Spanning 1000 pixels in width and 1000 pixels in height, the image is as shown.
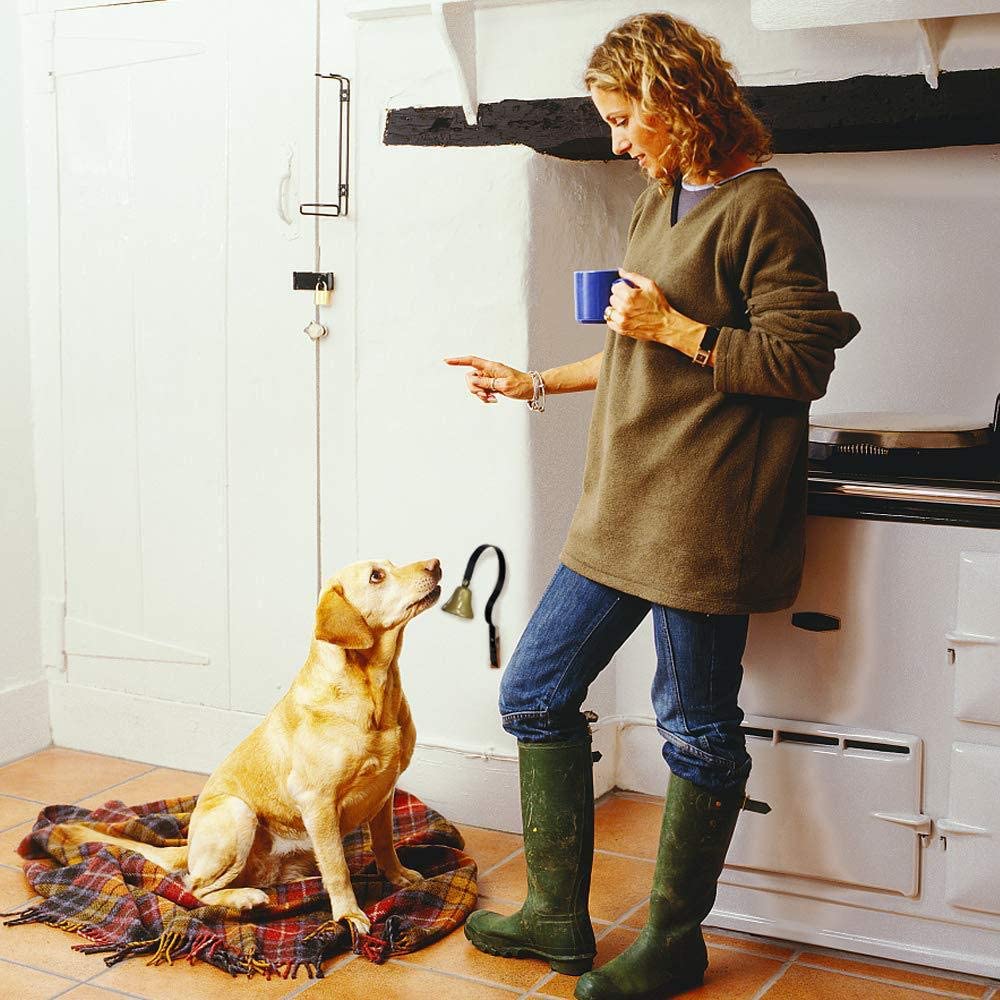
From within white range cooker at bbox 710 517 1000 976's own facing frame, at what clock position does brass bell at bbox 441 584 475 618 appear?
The brass bell is roughly at 4 o'clock from the white range cooker.

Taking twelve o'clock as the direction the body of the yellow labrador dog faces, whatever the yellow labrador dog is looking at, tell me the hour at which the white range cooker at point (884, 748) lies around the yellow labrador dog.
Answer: The white range cooker is roughly at 11 o'clock from the yellow labrador dog.

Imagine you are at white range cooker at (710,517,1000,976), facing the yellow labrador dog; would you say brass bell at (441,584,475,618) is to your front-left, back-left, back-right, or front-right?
front-right

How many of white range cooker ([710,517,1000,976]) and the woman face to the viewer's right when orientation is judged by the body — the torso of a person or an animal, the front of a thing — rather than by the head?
0

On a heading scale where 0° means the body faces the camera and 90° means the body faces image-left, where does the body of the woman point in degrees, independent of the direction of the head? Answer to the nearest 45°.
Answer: approximately 45°

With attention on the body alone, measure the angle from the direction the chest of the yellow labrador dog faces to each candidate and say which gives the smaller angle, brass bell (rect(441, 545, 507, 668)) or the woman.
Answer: the woman

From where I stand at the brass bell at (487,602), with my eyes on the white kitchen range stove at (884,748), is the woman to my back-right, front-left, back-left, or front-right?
front-right

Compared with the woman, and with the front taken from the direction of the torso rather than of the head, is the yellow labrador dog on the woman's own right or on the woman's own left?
on the woman's own right

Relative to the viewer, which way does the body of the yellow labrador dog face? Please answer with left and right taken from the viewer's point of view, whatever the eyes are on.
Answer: facing the viewer and to the right of the viewer

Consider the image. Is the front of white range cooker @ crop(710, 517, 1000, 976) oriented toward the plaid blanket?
no

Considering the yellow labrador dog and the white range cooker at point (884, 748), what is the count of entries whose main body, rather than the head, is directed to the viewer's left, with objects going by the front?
0

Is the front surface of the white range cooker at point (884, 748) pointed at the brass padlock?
no

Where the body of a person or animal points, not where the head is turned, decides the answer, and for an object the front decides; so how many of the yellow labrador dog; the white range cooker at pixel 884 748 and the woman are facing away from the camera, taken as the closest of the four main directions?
0

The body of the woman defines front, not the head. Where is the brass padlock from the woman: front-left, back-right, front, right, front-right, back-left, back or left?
right

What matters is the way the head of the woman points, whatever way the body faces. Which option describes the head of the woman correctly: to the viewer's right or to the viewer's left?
to the viewer's left

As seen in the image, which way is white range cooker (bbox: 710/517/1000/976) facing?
toward the camera

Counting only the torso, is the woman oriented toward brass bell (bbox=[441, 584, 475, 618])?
no
